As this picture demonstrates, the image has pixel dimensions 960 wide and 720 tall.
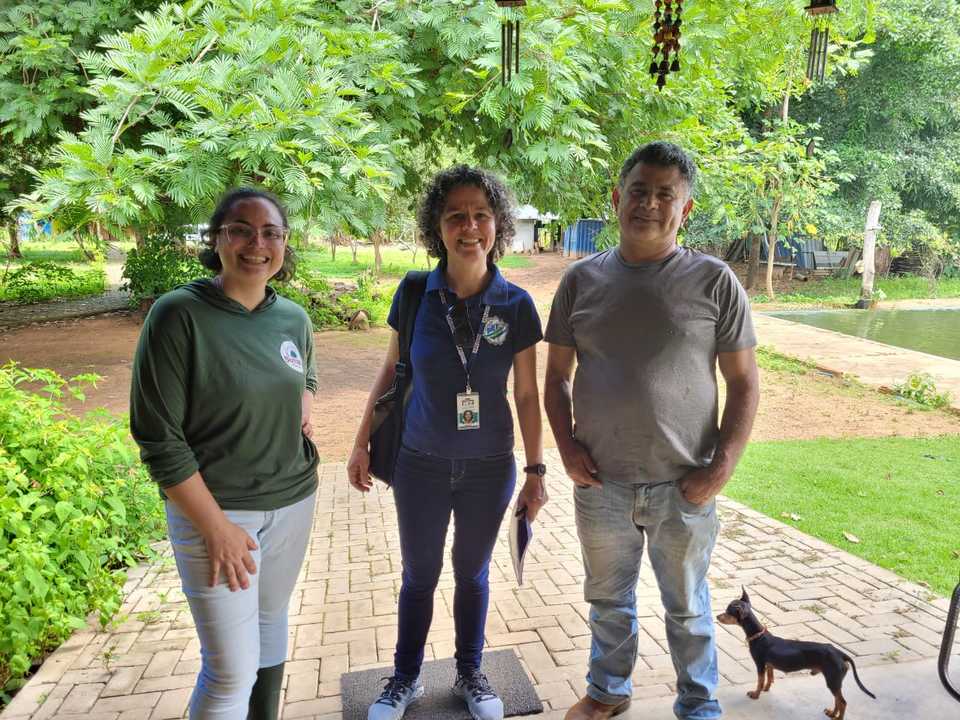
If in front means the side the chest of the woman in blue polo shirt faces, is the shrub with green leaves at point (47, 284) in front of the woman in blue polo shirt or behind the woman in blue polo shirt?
behind

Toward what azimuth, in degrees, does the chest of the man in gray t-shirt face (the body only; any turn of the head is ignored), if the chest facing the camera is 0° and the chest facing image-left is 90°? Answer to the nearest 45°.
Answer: approximately 0°

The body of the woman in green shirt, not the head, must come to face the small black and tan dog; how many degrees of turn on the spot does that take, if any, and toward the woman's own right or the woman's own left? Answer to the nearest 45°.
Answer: approximately 45° to the woman's own left

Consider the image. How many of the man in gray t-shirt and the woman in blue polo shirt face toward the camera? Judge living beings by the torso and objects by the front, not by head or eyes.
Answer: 2

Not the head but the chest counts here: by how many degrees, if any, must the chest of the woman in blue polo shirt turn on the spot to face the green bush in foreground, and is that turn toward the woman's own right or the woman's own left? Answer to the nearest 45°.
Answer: approximately 135° to the woman's own right
